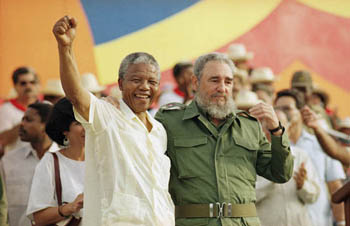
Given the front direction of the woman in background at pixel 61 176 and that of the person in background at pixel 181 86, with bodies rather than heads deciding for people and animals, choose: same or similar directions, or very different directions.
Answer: same or similar directions

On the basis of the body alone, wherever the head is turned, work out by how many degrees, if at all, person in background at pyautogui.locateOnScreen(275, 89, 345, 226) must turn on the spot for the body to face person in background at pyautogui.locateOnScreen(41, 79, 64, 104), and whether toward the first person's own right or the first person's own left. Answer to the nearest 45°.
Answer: approximately 45° to the first person's own right

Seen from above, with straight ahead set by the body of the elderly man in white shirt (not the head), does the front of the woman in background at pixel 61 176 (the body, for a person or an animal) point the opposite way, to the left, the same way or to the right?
the same way

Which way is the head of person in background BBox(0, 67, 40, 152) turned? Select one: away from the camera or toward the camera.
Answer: toward the camera

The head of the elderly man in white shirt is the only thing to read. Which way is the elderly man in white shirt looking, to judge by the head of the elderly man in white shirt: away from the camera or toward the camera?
toward the camera

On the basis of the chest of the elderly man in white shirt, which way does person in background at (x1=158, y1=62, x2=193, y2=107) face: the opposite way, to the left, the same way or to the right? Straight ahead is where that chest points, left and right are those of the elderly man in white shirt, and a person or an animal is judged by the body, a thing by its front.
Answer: the same way

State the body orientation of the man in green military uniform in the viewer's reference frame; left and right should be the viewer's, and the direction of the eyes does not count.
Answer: facing the viewer

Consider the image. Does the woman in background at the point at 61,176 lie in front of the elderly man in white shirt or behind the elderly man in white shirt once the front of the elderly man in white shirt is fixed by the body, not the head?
behind

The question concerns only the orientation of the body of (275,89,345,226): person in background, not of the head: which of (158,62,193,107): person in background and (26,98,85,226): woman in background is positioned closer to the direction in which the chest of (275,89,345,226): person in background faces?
the woman in background

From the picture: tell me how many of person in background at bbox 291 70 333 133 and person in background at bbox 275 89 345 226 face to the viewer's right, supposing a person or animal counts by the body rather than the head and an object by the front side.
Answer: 0

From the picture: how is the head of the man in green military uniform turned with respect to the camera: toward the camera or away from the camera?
toward the camera

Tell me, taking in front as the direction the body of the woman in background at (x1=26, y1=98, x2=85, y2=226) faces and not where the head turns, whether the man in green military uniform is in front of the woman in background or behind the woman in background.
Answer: in front
